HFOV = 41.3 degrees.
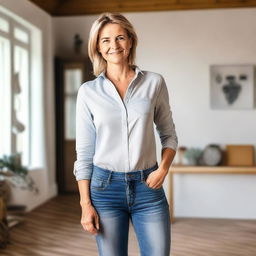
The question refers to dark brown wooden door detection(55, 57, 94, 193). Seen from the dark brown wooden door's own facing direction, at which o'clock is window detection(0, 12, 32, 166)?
The window is roughly at 1 o'clock from the dark brown wooden door.

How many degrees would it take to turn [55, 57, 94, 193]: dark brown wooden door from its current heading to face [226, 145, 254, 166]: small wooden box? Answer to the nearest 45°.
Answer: approximately 45° to its left

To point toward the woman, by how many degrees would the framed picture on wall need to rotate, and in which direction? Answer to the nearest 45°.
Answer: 0° — it already faces them

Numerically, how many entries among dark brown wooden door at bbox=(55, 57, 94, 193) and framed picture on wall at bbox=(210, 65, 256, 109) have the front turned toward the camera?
2

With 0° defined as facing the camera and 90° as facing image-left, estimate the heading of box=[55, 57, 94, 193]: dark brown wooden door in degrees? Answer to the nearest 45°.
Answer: approximately 0°

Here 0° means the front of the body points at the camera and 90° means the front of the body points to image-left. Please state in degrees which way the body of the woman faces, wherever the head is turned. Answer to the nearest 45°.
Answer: approximately 0°
